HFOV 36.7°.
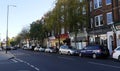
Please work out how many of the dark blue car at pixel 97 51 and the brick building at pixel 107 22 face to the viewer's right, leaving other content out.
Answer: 0

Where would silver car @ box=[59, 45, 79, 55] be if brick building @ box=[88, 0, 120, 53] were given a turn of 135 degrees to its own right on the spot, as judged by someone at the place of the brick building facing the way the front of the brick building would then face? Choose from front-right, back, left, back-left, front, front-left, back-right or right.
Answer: left

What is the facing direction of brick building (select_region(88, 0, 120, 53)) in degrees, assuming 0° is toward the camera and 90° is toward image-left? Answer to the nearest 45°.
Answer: approximately 45°
